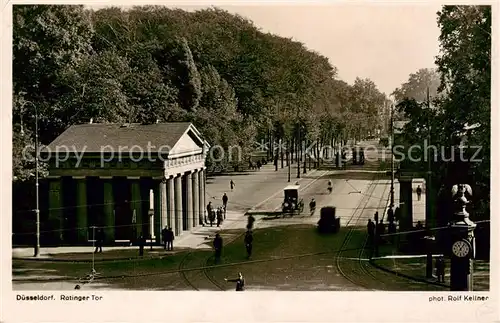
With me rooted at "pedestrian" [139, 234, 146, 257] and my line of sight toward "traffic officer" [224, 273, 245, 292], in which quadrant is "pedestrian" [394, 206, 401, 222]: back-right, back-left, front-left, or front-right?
front-left

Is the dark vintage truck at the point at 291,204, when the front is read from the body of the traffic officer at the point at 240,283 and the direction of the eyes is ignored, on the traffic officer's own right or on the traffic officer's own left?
on the traffic officer's own right

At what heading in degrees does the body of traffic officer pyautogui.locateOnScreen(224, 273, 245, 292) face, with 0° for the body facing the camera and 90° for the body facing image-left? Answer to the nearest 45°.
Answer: approximately 90°

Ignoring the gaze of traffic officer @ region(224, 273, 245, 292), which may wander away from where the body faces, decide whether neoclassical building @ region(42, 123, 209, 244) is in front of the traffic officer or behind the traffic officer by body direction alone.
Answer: in front

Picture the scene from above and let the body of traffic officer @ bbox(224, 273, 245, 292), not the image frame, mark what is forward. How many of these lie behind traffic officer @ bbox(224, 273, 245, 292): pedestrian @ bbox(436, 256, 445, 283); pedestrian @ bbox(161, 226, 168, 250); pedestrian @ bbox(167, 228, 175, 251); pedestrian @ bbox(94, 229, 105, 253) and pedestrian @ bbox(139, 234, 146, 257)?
1

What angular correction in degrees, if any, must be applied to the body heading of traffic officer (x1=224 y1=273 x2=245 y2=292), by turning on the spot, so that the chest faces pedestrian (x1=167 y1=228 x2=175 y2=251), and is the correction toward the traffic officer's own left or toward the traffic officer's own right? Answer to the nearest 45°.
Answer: approximately 45° to the traffic officer's own right

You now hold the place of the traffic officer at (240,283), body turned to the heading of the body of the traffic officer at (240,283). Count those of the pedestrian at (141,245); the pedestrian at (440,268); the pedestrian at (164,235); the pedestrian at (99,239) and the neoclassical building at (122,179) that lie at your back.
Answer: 1

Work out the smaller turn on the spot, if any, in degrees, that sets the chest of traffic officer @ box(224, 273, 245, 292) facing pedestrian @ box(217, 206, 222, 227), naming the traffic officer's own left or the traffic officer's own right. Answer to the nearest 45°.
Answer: approximately 90° to the traffic officer's own right
